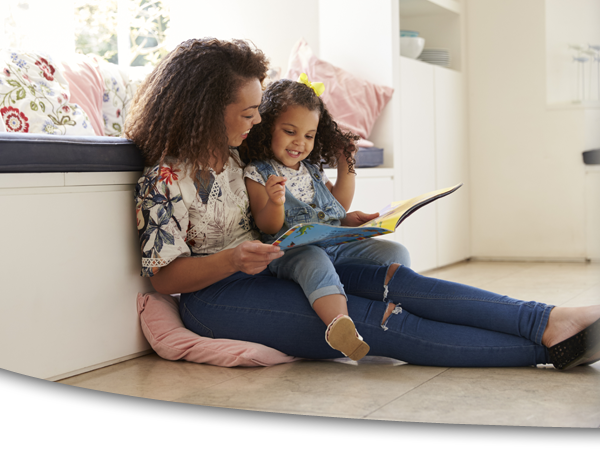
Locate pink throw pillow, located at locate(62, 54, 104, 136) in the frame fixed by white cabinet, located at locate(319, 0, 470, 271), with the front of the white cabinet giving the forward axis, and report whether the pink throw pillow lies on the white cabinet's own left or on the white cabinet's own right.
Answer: on the white cabinet's own right

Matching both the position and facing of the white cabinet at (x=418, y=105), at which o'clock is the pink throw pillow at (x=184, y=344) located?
The pink throw pillow is roughly at 2 o'clock from the white cabinet.

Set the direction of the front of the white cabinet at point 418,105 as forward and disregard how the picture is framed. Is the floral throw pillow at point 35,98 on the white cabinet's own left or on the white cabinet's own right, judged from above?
on the white cabinet's own right

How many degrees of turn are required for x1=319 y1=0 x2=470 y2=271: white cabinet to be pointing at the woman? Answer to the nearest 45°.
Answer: approximately 45° to its right

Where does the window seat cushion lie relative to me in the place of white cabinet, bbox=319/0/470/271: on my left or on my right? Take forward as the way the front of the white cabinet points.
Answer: on my right

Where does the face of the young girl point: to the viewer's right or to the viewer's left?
to the viewer's right

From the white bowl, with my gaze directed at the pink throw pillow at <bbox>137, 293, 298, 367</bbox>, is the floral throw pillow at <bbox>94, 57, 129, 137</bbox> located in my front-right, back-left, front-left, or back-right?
front-right

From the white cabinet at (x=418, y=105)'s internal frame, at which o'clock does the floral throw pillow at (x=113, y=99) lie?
The floral throw pillow is roughly at 3 o'clock from the white cabinet.
